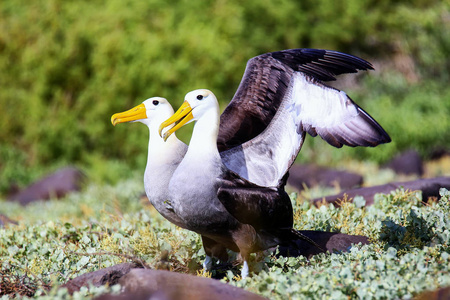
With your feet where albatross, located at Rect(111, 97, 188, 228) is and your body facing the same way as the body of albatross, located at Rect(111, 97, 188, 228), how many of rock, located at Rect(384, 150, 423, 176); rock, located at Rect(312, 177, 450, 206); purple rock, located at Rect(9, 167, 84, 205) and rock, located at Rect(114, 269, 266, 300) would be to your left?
1

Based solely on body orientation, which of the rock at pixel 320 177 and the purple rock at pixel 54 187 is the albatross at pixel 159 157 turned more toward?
the purple rock

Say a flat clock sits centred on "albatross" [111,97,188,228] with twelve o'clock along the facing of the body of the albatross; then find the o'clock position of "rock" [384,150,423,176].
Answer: The rock is roughly at 4 o'clock from the albatross.

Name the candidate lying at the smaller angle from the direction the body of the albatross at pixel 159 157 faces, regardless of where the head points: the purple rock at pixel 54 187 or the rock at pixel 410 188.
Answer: the purple rock

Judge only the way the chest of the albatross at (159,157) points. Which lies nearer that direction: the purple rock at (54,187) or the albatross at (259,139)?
the purple rock

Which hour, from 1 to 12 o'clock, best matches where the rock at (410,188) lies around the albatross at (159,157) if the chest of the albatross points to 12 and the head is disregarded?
The rock is roughly at 5 o'clock from the albatross.

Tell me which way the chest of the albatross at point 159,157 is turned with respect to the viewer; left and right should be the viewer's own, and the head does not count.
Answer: facing to the left of the viewer

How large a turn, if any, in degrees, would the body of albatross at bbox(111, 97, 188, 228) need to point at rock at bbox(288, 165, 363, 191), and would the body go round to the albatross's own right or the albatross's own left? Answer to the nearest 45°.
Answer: approximately 135° to the albatross's own right

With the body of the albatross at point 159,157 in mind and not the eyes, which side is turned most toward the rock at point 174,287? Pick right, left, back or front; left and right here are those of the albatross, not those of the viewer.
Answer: left

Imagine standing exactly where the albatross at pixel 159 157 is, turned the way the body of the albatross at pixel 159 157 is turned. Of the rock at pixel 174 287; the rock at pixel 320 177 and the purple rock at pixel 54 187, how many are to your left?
1

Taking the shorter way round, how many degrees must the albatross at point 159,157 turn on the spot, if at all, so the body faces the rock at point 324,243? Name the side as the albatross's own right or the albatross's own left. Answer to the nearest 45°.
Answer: approximately 180°
